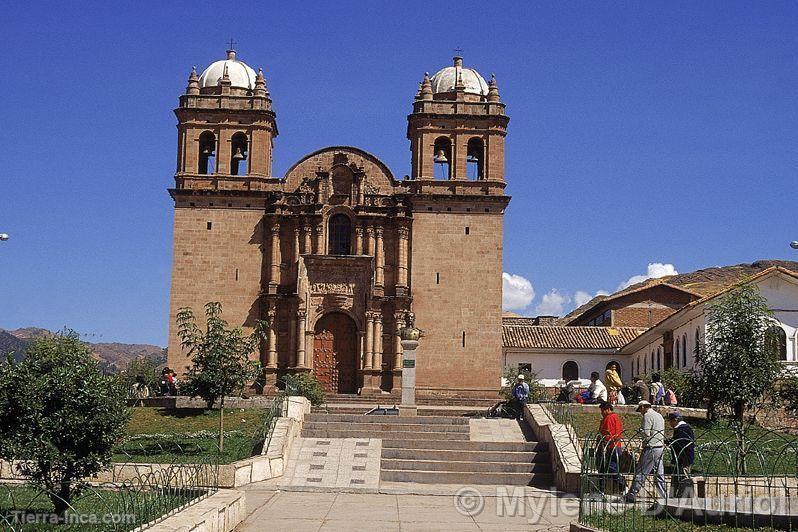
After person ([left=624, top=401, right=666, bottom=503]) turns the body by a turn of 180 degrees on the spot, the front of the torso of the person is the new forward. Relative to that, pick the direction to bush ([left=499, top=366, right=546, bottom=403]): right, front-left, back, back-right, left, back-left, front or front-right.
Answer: left

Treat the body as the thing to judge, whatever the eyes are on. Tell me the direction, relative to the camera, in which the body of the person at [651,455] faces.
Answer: to the viewer's left

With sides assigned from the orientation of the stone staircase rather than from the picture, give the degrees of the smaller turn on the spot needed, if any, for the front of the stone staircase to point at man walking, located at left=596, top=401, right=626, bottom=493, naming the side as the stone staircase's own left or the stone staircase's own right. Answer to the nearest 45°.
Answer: approximately 45° to the stone staircase's own left

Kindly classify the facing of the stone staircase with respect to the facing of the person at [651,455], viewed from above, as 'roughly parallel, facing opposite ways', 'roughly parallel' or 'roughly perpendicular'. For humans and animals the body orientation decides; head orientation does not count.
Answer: roughly perpendicular

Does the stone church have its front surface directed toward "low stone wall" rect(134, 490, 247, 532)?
yes

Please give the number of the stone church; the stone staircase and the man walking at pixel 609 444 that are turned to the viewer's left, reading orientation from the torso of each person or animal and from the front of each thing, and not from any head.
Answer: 1

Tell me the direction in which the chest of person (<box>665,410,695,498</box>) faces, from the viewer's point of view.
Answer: to the viewer's left

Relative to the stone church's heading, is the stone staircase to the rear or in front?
in front

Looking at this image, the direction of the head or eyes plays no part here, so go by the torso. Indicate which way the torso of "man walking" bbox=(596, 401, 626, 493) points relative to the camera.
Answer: to the viewer's left

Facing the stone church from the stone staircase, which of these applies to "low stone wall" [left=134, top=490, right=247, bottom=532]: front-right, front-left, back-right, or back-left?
back-left

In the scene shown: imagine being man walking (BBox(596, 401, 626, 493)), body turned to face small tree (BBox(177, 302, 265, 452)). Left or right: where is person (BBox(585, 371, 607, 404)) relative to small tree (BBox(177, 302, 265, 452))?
right

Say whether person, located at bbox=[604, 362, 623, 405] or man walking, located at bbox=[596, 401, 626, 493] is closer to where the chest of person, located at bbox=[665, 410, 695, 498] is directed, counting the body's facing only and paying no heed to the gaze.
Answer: the man walking

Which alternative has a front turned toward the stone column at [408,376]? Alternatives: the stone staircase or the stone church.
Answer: the stone church

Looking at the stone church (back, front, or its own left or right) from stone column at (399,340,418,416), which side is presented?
front

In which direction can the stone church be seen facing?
toward the camera

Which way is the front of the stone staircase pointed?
toward the camera
